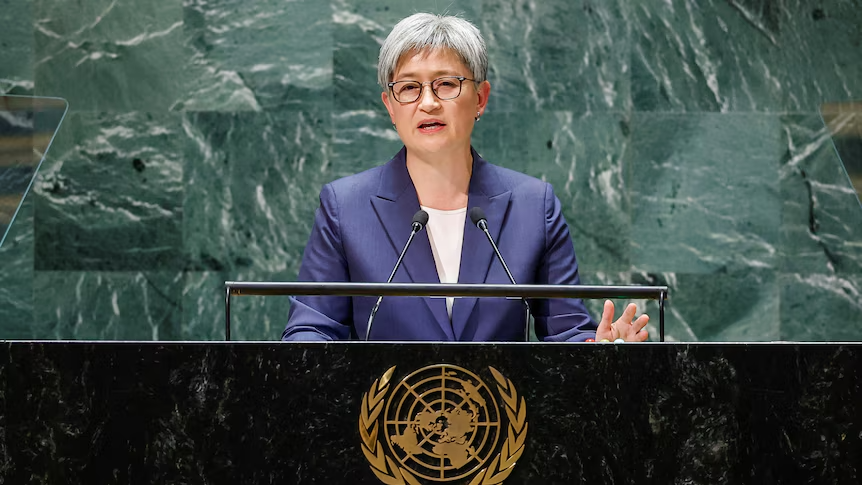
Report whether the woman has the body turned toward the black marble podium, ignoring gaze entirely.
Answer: yes

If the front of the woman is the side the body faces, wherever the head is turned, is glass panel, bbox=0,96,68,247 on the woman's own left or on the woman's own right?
on the woman's own right

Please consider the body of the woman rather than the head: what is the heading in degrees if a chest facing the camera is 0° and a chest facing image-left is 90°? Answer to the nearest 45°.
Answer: approximately 0°

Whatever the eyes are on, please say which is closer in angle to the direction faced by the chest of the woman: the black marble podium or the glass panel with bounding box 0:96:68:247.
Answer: the black marble podium
